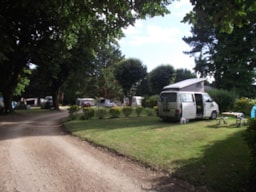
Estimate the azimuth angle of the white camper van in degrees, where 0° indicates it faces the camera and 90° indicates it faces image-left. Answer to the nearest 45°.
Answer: approximately 225°

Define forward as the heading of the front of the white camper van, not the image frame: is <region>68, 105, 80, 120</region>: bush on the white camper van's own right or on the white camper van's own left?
on the white camper van's own left

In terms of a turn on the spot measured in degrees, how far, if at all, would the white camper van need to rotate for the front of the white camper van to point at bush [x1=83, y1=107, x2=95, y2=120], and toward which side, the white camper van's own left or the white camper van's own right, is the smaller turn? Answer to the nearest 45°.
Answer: approximately 135° to the white camper van's own left

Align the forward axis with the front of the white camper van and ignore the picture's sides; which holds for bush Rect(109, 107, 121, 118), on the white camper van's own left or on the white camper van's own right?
on the white camper van's own left

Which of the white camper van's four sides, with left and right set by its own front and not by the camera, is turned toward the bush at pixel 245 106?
front
